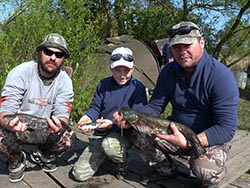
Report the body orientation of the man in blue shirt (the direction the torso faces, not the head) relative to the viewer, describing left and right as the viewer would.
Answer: facing the viewer and to the left of the viewer

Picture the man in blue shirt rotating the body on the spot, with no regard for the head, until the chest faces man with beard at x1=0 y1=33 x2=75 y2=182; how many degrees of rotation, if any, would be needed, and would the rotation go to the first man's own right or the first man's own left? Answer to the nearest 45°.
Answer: approximately 45° to the first man's own right

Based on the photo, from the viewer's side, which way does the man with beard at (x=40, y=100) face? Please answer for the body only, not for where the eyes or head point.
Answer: toward the camera

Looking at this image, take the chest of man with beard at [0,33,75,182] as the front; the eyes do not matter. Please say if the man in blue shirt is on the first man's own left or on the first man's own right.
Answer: on the first man's own left

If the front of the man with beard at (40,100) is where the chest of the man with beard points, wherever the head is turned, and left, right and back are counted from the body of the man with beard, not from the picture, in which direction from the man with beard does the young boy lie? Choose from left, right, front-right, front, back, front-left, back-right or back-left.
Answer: left

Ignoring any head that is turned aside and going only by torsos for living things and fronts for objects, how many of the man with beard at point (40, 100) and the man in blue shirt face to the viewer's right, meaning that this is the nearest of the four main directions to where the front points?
0
